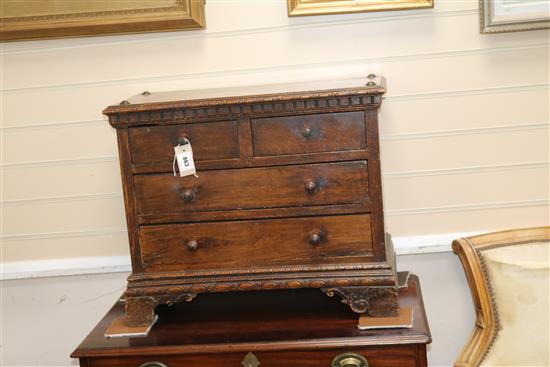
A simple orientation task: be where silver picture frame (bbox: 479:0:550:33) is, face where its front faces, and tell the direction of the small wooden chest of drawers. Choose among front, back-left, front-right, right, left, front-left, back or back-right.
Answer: front-right

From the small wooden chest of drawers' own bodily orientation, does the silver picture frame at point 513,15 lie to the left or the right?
on its left

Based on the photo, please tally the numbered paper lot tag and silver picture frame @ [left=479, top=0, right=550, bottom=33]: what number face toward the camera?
2

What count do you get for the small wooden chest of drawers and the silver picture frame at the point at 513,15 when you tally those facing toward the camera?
2

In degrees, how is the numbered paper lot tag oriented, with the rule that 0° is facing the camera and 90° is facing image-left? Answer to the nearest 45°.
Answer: approximately 0°

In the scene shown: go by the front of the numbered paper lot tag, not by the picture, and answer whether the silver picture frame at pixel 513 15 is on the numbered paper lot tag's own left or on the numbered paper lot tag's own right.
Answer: on the numbered paper lot tag's own left

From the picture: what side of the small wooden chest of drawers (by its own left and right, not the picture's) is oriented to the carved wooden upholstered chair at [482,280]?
left

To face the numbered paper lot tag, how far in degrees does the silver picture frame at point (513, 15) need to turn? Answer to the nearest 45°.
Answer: approximately 45° to its right

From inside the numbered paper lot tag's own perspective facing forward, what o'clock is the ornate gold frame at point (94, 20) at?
The ornate gold frame is roughly at 5 o'clock from the numbered paper lot tag.

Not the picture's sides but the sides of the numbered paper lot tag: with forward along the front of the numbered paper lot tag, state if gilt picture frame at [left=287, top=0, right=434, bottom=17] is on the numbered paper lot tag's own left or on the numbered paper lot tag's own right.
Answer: on the numbered paper lot tag's own left

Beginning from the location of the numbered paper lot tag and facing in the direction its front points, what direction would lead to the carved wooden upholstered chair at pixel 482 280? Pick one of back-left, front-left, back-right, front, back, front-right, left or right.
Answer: left
